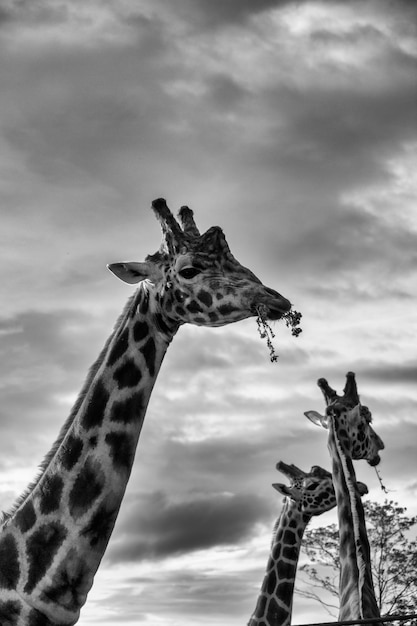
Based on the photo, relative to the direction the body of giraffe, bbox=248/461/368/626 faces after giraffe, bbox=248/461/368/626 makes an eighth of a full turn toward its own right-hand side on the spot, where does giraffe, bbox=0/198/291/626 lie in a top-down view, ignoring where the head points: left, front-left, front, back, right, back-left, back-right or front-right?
front-right

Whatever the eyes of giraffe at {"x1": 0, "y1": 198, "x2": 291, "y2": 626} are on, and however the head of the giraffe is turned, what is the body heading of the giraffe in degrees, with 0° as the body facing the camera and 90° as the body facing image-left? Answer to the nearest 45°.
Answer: approximately 270°

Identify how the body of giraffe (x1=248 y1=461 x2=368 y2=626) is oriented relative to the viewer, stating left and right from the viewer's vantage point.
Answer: facing to the right of the viewer

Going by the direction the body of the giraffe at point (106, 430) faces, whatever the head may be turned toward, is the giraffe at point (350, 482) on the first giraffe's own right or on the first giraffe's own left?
on the first giraffe's own left
